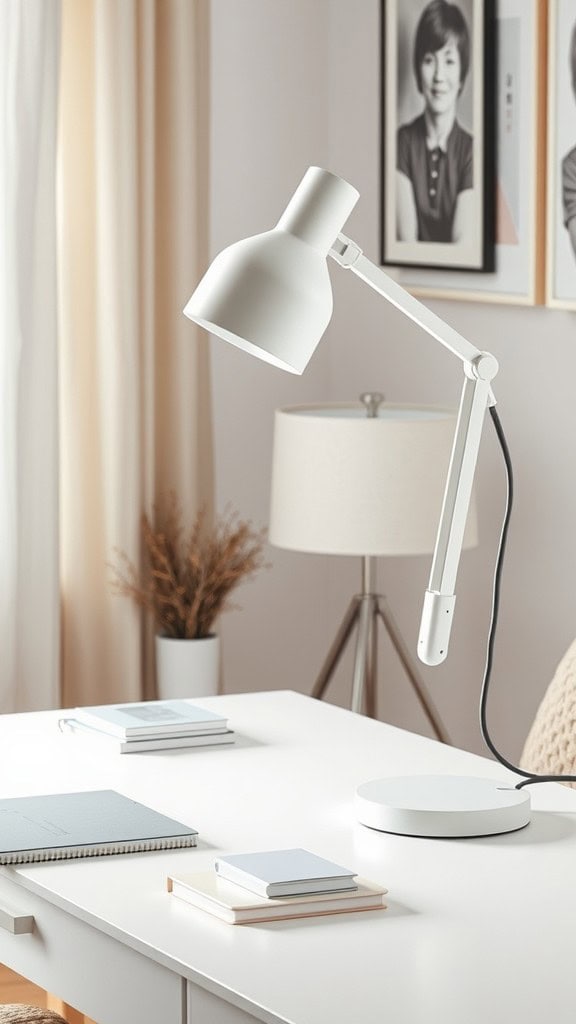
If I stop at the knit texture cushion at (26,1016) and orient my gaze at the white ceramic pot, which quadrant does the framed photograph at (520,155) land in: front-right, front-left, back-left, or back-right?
front-right

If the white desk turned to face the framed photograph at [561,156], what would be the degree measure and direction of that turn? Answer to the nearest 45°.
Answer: approximately 135° to its right

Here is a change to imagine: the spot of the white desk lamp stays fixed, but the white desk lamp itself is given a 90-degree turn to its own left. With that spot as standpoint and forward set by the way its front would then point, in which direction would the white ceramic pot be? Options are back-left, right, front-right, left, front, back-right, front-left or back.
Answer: back

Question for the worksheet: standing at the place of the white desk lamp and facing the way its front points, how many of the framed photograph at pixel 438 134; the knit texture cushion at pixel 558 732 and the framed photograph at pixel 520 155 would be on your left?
0

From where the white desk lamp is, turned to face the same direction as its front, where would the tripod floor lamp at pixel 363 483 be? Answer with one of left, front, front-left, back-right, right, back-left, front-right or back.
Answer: right

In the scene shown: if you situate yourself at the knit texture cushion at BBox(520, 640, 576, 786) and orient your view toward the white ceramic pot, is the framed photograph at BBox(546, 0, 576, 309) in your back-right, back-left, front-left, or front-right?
front-right

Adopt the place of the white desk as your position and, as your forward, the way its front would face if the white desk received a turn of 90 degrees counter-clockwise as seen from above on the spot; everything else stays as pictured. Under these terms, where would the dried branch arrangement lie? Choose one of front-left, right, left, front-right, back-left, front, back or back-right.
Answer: back-left

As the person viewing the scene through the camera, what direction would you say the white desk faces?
facing the viewer and to the left of the viewer

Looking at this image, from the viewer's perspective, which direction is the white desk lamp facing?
to the viewer's left

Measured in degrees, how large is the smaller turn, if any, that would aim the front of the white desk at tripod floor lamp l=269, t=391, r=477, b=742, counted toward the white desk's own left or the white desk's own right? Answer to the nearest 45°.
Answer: approximately 135° to the white desk's own right
